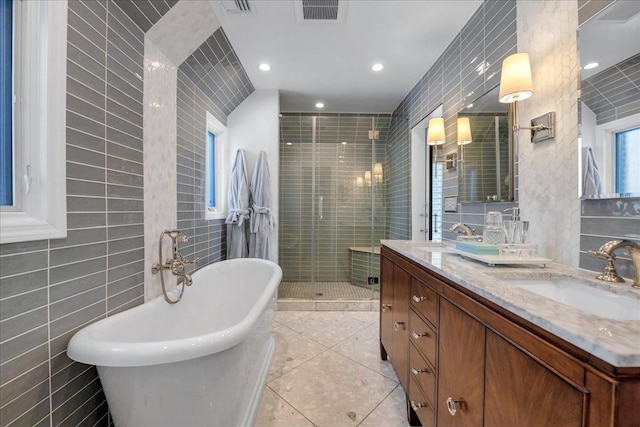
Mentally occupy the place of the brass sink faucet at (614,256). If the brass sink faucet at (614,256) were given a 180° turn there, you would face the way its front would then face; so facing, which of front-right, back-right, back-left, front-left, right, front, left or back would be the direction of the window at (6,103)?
back-right

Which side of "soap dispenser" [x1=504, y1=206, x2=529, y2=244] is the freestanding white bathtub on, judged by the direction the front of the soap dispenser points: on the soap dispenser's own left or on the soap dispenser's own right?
on the soap dispenser's own left

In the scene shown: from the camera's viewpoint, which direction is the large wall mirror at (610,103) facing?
to the viewer's left

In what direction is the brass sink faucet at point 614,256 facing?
to the viewer's left

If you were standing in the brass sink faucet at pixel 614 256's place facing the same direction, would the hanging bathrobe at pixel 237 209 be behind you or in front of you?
in front

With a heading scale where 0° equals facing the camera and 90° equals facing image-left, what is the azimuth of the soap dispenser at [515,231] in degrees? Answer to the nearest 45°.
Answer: approximately 90°

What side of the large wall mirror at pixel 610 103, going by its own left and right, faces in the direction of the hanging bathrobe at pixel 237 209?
right

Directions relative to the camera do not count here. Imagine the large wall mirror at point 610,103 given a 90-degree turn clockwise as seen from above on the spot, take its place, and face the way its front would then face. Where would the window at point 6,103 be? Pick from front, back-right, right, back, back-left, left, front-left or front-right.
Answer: back-left

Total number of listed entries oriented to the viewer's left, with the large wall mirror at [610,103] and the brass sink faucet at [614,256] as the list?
2
